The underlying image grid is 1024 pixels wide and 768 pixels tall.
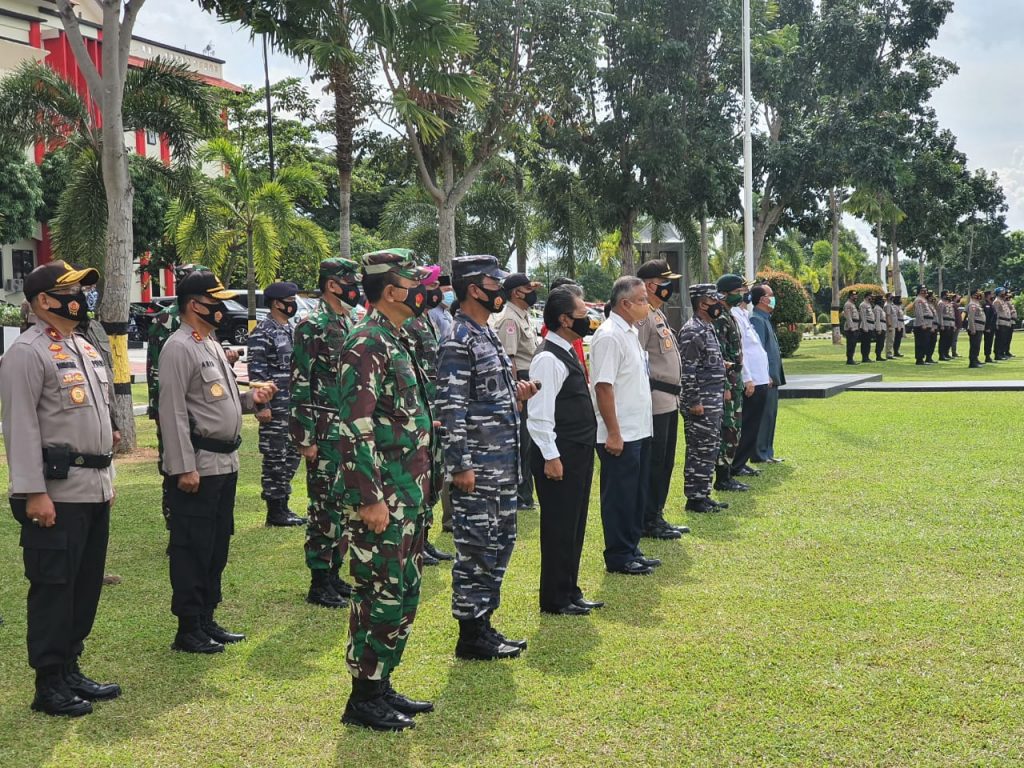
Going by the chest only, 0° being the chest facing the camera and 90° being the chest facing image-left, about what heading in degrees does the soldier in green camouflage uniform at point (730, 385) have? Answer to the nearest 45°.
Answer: approximately 270°

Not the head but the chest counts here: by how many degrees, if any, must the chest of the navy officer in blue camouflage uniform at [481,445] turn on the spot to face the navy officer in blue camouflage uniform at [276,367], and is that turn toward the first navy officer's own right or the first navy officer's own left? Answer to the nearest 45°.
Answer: approximately 135° to the first navy officer's own left

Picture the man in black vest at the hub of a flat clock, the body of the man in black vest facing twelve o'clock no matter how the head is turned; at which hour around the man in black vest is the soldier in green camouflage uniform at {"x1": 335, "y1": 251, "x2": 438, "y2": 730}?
The soldier in green camouflage uniform is roughly at 4 o'clock from the man in black vest.

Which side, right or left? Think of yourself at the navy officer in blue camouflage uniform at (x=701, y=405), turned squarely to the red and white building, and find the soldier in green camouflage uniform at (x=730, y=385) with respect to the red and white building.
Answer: right

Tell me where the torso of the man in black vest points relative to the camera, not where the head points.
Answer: to the viewer's right

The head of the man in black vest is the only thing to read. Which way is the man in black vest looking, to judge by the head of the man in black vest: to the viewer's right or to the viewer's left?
to the viewer's right

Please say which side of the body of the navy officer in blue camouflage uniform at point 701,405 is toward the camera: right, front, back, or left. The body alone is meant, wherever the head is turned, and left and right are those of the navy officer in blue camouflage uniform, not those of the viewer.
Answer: right

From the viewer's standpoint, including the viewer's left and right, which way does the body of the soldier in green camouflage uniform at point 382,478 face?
facing to the right of the viewer

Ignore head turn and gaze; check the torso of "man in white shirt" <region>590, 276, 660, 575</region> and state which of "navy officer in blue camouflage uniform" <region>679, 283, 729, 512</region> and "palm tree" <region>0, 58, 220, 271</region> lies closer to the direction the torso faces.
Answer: the navy officer in blue camouflage uniform
